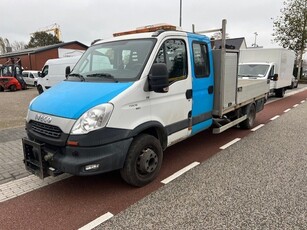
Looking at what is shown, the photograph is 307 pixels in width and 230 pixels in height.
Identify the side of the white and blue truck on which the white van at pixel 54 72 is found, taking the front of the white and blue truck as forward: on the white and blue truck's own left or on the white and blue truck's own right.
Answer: on the white and blue truck's own right

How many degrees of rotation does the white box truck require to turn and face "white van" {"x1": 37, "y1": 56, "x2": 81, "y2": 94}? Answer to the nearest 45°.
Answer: approximately 45° to its right
